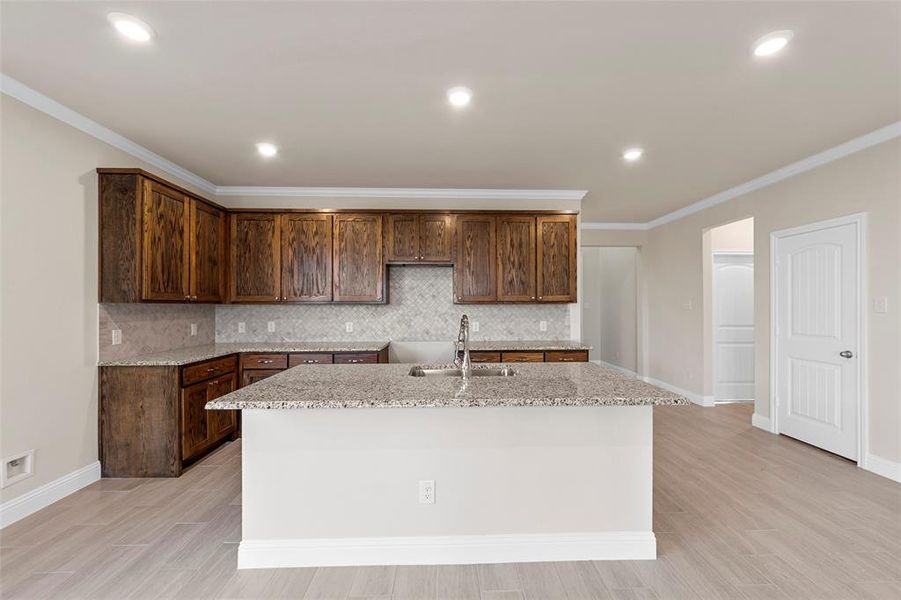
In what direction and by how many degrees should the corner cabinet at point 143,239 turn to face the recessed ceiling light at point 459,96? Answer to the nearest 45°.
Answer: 0° — it already faces it

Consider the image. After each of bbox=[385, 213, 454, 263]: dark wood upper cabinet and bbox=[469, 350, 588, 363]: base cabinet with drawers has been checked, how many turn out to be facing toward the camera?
2

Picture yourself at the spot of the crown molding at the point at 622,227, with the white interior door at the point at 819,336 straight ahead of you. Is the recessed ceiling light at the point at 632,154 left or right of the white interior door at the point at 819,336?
right

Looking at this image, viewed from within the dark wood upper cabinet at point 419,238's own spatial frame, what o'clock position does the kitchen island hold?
The kitchen island is roughly at 12 o'clock from the dark wood upper cabinet.

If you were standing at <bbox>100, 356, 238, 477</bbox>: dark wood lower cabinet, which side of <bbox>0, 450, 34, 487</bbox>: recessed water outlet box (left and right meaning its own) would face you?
left

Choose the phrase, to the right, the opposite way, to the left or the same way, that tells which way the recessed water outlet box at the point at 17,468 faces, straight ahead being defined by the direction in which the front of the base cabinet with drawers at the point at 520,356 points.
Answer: to the left

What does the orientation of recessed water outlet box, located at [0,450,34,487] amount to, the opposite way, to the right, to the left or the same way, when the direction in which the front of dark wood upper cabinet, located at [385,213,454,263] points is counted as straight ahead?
to the left

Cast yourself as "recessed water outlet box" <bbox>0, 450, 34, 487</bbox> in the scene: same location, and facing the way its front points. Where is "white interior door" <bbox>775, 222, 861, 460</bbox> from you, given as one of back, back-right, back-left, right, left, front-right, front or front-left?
front

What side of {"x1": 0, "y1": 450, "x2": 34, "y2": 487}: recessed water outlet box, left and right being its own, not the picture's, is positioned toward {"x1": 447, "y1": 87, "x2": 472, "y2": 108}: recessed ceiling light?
front

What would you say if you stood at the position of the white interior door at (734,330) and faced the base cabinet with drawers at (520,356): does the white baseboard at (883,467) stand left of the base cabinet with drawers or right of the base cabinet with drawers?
left

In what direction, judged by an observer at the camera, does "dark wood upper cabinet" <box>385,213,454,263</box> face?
facing the viewer

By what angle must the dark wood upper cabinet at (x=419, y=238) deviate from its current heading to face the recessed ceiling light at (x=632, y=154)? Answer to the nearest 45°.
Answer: approximately 45° to its left

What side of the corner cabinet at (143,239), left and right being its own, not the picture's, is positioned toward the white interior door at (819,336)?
front

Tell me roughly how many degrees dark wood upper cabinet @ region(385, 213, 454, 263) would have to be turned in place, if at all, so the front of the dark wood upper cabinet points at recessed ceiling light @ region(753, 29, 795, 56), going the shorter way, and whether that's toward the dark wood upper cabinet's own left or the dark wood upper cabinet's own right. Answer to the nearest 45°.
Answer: approximately 45° to the dark wood upper cabinet's own left
